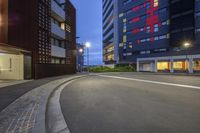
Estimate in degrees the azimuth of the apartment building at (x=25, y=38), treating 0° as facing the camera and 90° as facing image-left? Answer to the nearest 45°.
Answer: approximately 315°

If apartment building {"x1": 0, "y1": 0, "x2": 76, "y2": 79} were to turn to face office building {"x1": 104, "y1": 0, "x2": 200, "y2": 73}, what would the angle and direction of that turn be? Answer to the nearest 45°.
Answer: approximately 45° to its left
